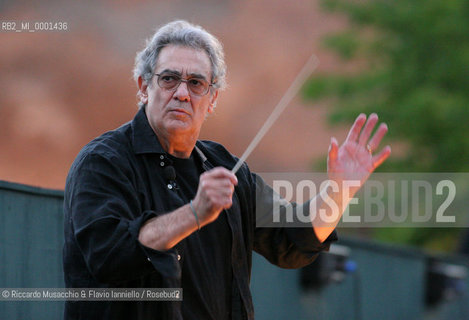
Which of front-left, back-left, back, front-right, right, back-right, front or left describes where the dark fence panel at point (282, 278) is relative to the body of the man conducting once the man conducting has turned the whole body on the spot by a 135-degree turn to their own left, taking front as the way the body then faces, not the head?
front

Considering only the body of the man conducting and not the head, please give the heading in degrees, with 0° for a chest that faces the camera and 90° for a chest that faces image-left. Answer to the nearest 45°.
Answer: approximately 315°
